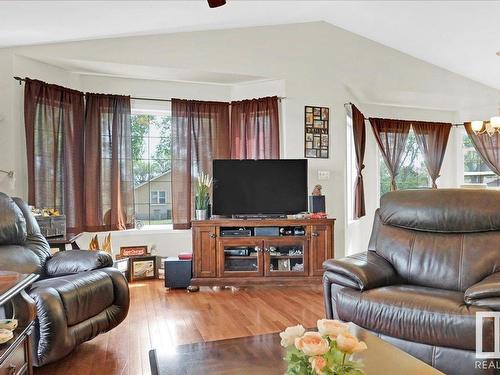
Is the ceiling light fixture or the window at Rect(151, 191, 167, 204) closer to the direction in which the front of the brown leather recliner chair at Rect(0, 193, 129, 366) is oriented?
the ceiling light fixture

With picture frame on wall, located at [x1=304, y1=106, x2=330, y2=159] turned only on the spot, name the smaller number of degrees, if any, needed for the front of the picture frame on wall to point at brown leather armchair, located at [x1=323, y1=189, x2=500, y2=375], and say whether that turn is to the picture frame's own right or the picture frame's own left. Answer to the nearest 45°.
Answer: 0° — it already faces it

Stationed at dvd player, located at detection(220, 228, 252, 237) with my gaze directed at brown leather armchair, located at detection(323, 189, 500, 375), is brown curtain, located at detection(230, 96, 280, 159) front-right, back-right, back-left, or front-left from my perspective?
back-left

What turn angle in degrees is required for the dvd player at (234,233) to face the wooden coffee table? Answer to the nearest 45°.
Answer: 0° — it already faces it

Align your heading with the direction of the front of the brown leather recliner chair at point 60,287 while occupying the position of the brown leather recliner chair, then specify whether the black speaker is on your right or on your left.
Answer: on your left

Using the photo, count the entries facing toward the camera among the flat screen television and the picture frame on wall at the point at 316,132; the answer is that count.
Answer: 2

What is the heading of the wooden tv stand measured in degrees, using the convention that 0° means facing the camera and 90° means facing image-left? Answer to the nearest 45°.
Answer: approximately 0°
